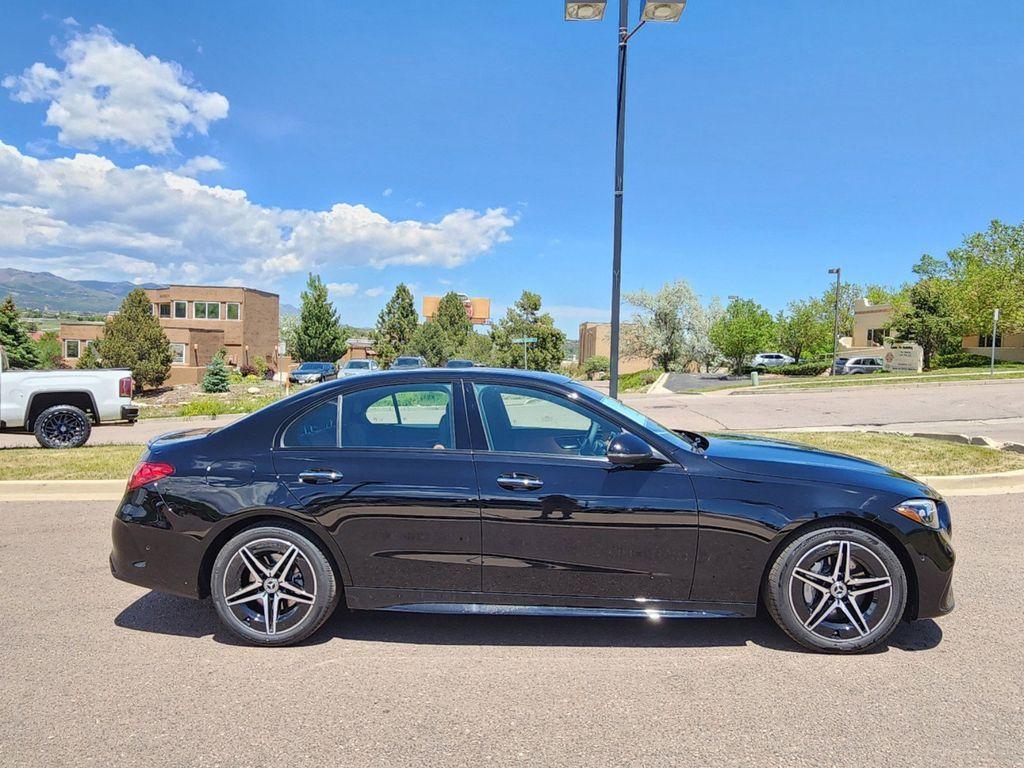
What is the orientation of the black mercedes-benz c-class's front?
to the viewer's right

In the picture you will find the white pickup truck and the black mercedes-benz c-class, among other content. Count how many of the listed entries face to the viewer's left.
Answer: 1

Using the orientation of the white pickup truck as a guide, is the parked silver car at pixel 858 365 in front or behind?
behind

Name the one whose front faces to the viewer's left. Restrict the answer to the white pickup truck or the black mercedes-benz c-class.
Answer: the white pickup truck

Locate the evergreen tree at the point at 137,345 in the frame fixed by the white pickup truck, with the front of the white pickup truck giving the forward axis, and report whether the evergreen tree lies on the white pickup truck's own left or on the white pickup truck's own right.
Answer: on the white pickup truck's own right

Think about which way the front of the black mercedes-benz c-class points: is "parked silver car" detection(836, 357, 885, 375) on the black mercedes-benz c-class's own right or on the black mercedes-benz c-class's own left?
on the black mercedes-benz c-class's own left

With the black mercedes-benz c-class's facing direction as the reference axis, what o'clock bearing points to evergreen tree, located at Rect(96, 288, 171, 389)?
The evergreen tree is roughly at 8 o'clock from the black mercedes-benz c-class.

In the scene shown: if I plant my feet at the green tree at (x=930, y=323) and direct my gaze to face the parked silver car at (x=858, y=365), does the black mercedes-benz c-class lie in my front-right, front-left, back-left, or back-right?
front-left

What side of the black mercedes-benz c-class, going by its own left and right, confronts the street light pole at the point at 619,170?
left

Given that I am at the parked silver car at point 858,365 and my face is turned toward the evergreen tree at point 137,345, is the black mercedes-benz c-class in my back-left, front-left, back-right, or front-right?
front-left

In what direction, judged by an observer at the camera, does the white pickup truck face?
facing to the left of the viewer
